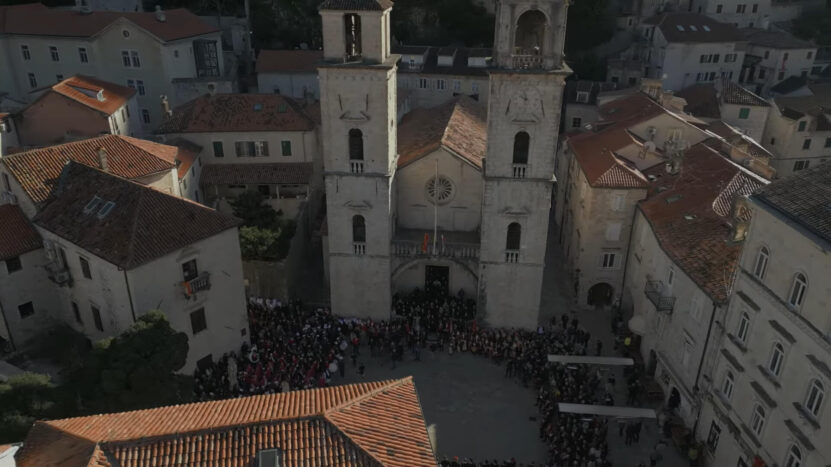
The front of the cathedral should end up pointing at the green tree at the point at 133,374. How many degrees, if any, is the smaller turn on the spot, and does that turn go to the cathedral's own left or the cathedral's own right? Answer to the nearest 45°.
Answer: approximately 45° to the cathedral's own right

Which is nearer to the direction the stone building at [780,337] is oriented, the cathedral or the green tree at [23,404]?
the green tree

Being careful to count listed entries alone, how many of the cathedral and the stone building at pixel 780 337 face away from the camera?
0

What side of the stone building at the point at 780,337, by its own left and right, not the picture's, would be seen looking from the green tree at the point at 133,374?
front

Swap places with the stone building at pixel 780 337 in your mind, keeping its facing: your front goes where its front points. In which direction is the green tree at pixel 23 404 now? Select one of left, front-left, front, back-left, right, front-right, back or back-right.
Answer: front

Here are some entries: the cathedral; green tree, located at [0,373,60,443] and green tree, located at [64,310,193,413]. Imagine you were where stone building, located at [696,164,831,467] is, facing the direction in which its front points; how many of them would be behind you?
0

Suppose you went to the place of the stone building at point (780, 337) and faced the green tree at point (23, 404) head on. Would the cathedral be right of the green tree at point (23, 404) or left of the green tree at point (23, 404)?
right

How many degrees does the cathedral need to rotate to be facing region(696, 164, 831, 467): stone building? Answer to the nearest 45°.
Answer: approximately 45° to its left

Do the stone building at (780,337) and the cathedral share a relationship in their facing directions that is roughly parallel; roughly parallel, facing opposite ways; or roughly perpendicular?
roughly perpendicular

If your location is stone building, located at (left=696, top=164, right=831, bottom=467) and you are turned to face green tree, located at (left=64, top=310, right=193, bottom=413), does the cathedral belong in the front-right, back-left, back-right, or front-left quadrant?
front-right

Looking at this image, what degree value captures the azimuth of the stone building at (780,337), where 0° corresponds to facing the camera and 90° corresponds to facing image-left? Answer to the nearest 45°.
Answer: approximately 45°

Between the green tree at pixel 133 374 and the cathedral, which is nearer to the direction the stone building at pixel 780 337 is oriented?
the green tree

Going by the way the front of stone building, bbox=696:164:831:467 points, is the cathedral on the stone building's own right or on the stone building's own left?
on the stone building's own right

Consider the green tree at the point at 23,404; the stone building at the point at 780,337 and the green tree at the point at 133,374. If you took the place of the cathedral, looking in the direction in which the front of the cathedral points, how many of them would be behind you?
0

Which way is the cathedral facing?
toward the camera

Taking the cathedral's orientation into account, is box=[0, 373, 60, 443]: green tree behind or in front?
in front

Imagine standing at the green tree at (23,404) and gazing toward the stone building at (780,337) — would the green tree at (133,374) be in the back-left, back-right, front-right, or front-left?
front-left
